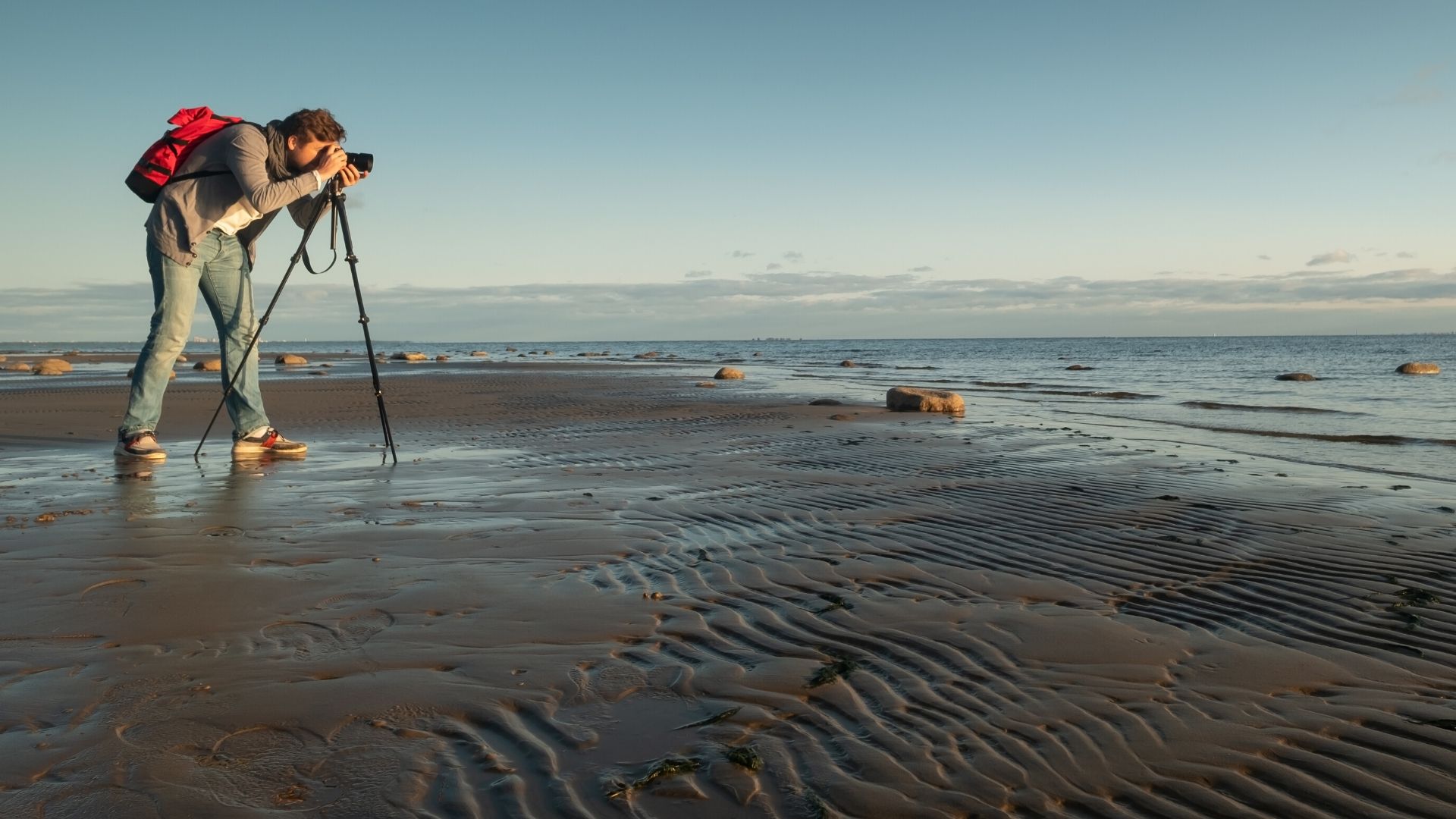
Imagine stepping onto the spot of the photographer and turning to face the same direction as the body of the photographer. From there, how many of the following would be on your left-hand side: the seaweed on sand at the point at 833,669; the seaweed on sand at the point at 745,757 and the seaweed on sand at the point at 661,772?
0

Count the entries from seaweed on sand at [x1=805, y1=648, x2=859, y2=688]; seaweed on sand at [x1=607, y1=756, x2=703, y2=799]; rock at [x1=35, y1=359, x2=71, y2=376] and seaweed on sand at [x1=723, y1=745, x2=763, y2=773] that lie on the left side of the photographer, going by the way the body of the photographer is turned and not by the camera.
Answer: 1

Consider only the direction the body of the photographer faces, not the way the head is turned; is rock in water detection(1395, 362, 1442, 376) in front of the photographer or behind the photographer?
in front

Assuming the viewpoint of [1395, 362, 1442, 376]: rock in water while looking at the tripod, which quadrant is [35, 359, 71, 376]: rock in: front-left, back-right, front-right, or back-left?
front-right

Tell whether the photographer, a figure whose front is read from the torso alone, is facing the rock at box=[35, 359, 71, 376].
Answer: no

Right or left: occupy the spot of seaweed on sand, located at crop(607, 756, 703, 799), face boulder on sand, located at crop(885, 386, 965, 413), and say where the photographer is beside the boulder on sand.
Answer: left

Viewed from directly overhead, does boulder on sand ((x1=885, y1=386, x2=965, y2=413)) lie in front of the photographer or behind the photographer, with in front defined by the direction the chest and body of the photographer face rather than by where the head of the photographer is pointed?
in front

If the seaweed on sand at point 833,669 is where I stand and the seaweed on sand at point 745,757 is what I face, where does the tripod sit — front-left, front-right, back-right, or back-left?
back-right

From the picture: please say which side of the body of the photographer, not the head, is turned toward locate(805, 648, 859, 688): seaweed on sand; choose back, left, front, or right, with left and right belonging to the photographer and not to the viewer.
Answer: right

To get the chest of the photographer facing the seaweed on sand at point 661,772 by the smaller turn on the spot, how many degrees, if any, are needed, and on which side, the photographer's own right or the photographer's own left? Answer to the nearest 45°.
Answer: approximately 90° to the photographer's own right

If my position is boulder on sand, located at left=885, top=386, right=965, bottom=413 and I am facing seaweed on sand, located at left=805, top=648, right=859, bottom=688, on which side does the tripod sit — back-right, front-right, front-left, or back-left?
front-right

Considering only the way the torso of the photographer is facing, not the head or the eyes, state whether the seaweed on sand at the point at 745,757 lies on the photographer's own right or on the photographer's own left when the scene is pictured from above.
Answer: on the photographer's own right

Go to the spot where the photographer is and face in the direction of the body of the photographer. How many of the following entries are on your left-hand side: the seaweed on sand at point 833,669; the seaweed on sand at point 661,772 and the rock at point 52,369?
1

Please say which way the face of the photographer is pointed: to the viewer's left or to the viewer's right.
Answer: to the viewer's right

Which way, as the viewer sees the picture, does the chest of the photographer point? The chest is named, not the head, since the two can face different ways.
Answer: to the viewer's right
